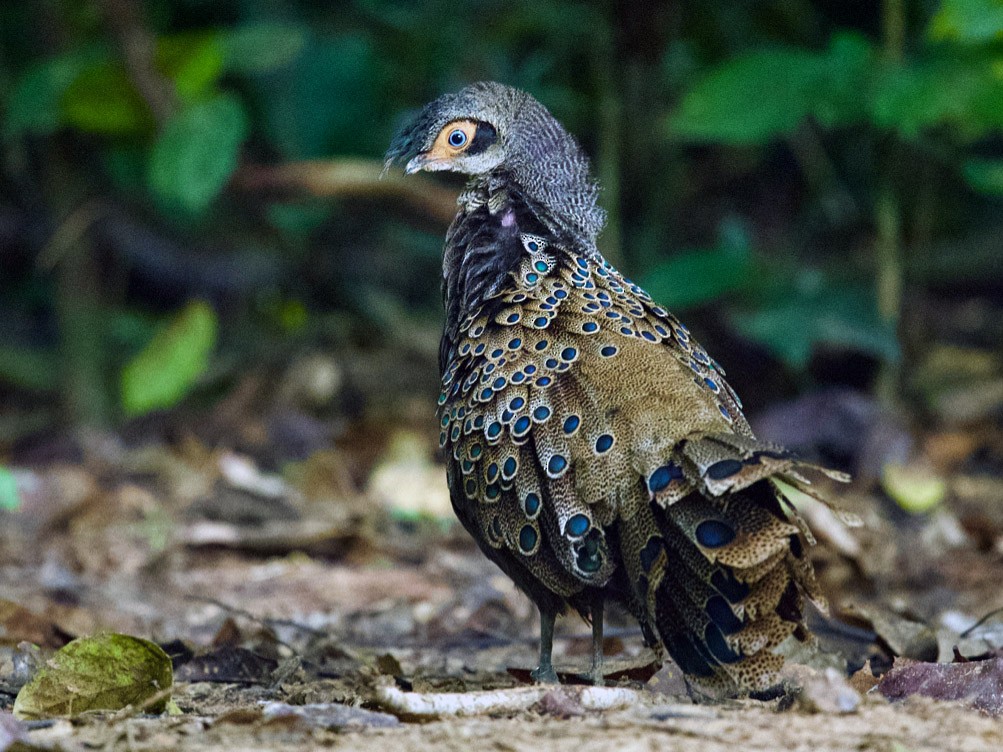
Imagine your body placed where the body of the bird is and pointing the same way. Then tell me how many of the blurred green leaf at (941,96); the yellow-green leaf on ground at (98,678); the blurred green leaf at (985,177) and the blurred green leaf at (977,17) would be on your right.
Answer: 3

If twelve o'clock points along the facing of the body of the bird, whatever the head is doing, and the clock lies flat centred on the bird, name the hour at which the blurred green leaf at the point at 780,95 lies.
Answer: The blurred green leaf is roughly at 2 o'clock from the bird.

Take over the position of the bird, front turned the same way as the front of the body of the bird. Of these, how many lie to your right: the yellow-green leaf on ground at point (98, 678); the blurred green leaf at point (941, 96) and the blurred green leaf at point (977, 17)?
2

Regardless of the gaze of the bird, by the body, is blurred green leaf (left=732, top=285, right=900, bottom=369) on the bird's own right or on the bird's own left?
on the bird's own right

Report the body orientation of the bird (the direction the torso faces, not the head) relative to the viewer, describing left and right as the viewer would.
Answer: facing away from the viewer and to the left of the viewer

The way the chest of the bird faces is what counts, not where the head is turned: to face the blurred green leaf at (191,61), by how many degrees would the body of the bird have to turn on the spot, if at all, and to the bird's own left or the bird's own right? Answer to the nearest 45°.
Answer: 0° — it already faces it

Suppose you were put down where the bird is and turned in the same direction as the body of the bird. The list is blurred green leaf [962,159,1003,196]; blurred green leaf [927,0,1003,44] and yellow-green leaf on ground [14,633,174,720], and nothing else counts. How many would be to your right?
2

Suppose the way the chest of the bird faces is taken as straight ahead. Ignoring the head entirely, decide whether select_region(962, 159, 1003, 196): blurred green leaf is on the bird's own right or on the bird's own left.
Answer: on the bird's own right

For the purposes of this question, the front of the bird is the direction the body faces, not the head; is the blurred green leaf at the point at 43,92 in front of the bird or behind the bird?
in front

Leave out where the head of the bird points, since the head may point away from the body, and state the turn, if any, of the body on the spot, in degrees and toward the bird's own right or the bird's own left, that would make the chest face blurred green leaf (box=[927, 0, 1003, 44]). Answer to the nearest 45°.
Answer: approximately 90° to the bird's own right

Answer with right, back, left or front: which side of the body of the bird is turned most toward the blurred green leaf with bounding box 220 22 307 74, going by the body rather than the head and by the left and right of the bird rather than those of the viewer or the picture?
front

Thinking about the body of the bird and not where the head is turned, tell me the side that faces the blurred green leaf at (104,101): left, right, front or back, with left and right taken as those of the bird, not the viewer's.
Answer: front

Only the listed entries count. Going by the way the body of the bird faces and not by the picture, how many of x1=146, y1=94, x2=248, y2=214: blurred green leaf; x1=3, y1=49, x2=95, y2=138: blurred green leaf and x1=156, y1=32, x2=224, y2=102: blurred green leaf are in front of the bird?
3

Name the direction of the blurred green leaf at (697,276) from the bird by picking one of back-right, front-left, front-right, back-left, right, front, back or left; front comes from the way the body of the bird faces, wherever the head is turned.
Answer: front-right

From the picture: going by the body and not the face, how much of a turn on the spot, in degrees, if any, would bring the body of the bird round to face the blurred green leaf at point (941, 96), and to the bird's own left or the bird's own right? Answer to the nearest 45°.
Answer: approximately 90° to the bird's own right
